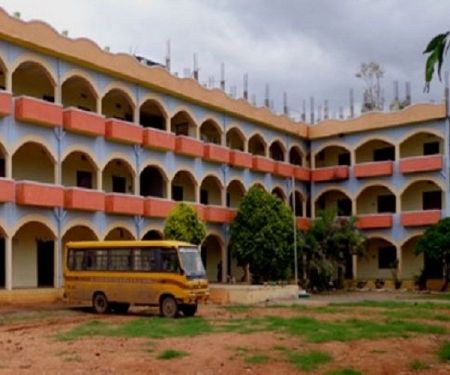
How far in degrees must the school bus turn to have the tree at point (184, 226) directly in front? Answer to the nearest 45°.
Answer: approximately 135° to its left

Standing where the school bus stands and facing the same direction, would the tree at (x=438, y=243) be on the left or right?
on its left

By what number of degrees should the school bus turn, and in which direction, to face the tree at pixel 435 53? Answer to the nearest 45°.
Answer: approximately 45° to its right

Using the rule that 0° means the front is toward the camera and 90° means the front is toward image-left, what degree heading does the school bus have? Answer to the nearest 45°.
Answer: approximately 315°

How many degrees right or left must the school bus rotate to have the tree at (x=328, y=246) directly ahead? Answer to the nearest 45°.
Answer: approximately 90° to its left
